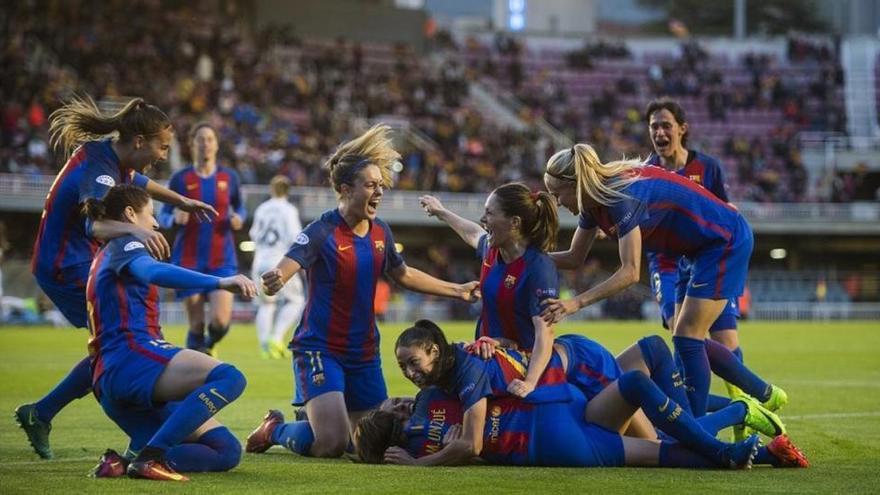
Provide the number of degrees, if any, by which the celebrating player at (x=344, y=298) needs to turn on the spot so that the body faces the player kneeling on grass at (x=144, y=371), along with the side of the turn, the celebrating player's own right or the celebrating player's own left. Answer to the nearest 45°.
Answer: approximately 90° to the celebrating player's own right

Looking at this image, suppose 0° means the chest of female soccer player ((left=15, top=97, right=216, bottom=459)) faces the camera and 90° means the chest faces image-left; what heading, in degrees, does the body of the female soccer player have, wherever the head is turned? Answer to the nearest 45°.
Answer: approximately 270°

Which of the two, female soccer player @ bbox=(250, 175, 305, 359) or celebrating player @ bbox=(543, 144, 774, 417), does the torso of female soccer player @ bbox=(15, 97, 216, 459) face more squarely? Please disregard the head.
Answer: the celebrating player

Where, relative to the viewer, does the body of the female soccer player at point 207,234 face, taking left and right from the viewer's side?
facing the viewer

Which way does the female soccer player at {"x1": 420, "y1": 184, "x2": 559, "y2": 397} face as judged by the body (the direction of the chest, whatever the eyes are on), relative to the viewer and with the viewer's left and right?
facing the viewer and to the left of the viewer

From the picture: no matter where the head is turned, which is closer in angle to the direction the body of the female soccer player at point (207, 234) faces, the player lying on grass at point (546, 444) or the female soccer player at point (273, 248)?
the player lying on grass

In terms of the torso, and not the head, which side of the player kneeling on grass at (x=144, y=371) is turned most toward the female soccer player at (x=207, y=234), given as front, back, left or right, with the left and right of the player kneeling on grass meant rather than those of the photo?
left

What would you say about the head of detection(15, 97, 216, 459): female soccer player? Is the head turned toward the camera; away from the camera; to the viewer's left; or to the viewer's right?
to the viewer's right

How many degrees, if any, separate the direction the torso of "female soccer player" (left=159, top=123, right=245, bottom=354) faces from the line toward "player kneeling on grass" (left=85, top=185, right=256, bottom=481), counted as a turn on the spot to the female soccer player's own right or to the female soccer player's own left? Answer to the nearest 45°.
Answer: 0° — they already face them

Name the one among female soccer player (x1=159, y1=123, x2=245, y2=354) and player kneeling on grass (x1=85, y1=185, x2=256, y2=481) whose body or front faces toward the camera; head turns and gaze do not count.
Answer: the female soccer player

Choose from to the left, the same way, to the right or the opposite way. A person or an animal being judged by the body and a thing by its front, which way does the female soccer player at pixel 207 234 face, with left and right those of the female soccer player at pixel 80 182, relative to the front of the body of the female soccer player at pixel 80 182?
to the right

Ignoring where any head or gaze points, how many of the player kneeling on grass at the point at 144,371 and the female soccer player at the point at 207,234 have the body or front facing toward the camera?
1

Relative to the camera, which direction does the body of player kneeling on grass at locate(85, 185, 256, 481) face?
to the viewer's right

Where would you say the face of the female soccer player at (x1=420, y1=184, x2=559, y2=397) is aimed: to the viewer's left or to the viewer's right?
to the viewer's left

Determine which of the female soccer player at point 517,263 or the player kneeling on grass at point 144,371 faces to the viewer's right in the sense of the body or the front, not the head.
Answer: the player kneeling on grass
